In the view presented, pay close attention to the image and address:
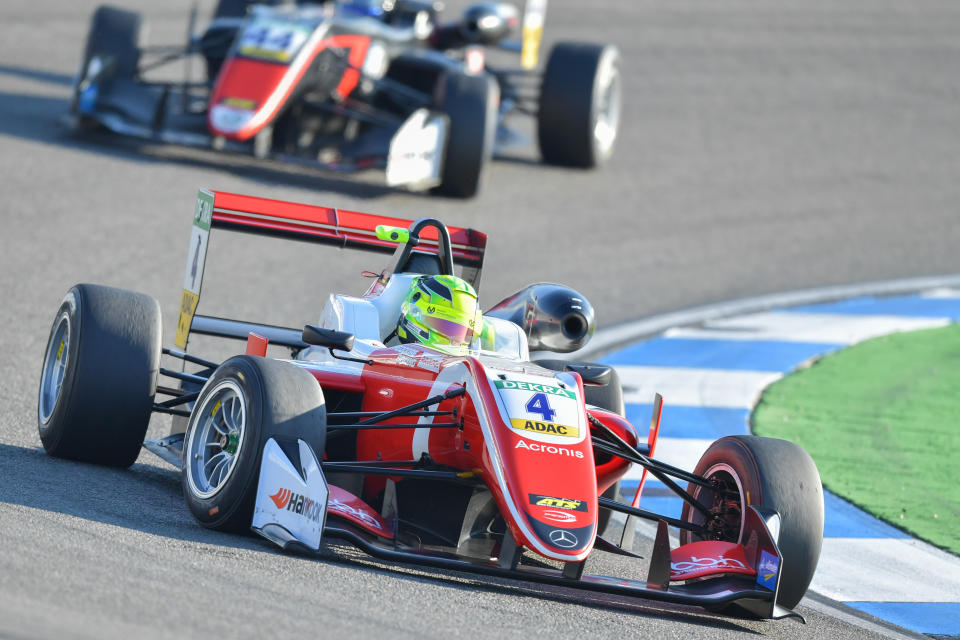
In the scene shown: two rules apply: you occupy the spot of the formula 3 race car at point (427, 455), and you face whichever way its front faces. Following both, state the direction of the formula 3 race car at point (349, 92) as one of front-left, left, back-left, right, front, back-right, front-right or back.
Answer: back-left

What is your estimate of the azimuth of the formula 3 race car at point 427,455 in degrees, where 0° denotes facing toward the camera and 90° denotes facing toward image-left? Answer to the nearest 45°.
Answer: approximately 315°
